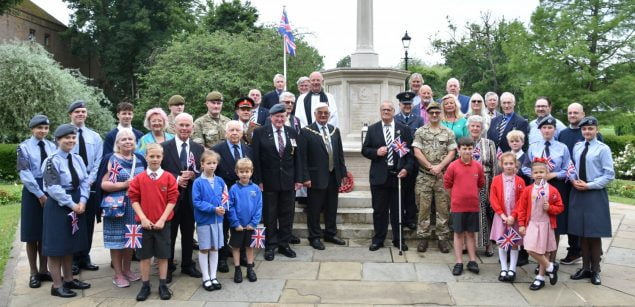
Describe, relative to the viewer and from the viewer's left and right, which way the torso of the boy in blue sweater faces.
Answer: facing the viewer

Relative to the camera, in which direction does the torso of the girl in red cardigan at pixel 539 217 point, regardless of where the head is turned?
toward the camera

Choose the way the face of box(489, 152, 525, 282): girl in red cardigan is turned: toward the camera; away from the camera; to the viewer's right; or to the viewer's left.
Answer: toward the camera

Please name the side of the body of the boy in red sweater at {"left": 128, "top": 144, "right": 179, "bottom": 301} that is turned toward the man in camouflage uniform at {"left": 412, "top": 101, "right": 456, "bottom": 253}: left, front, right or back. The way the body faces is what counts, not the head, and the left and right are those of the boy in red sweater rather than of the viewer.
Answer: left

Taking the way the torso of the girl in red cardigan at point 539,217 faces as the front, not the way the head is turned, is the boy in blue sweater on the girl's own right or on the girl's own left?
on the girl's own right

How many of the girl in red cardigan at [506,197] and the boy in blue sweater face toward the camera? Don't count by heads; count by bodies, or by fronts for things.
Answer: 2

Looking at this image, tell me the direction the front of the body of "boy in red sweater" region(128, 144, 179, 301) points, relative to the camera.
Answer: toward the camera

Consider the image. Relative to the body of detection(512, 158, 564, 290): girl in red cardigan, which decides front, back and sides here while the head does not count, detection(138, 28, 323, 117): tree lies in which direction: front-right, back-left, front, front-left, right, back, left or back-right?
back-right

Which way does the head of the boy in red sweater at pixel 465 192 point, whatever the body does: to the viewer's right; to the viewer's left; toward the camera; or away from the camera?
toward the camera

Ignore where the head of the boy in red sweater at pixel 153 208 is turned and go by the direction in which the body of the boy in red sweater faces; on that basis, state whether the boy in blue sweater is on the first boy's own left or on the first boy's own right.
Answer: on the first boy's own left

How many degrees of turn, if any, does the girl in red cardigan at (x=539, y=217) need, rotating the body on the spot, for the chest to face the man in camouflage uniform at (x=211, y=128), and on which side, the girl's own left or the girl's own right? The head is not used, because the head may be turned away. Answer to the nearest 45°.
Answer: approximately 90° to the girl's own right

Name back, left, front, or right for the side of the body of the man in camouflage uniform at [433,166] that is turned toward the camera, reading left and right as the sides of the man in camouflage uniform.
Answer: front

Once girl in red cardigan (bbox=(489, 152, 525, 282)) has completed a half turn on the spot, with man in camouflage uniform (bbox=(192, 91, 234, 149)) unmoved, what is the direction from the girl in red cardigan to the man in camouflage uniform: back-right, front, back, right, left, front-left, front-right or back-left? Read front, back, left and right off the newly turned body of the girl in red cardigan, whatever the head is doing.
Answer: left

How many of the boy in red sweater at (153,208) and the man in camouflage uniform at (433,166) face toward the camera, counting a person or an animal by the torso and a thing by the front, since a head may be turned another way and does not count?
2

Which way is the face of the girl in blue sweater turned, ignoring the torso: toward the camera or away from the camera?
toward the camera
